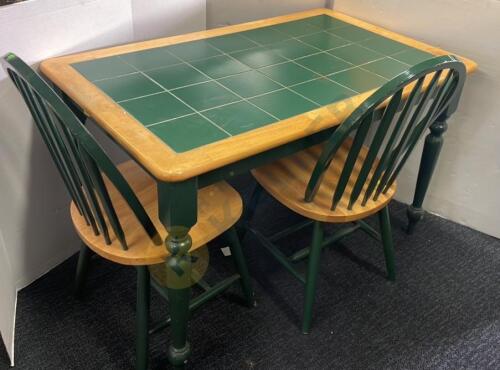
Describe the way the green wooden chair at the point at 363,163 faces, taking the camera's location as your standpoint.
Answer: facing away from the viewer and to the left of the viewer

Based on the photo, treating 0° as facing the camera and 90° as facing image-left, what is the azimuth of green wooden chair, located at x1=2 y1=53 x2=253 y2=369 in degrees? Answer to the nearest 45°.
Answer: approximately 225°

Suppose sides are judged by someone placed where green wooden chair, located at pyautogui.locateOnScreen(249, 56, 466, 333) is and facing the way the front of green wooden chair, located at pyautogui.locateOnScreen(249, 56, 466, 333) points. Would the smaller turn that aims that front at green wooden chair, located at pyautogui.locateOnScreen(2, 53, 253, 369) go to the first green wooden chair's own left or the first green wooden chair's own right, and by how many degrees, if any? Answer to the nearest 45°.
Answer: approximately 90° to the first green wooden chair's own left

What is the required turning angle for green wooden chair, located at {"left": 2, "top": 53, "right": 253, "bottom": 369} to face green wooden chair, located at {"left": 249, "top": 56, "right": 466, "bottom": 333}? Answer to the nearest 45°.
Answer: approximately 45° to its right
